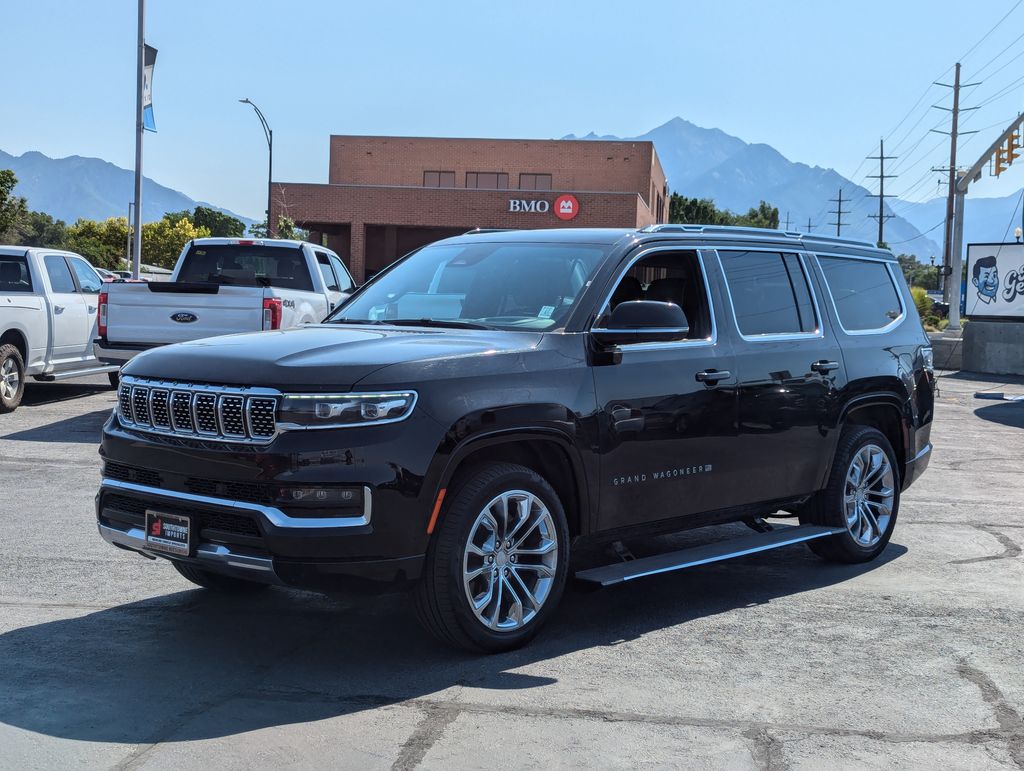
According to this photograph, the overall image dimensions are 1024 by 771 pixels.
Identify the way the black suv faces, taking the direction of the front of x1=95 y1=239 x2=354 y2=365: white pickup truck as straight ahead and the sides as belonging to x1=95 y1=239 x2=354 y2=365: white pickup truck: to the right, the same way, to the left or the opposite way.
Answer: the opposite way

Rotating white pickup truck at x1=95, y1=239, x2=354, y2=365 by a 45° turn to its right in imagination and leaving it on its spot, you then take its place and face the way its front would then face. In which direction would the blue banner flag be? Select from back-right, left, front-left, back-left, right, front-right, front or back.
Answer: left

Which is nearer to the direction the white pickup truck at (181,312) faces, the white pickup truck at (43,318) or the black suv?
the white pickup truck

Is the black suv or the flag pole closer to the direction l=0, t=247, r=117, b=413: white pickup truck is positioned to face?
the flag pole

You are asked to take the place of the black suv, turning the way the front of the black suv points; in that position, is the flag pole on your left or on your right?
on your right

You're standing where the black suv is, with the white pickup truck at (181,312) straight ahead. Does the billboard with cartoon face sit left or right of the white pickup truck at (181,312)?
right

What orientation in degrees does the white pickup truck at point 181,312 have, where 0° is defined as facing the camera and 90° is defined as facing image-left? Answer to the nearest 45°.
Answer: approximately 225°

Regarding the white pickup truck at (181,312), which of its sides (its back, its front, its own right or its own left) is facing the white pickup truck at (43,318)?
left

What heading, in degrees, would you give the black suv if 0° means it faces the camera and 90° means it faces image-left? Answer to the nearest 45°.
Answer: approximately 45°

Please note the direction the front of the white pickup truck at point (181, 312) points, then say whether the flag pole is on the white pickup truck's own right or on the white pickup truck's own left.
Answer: on the white pickup truck's own left

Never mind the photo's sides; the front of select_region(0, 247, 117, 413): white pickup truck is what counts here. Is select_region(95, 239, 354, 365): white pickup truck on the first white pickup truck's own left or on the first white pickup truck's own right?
on the first white pickup truck's own right
